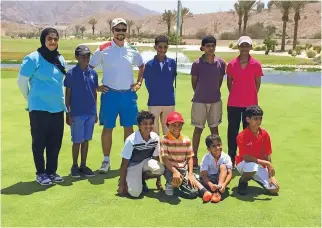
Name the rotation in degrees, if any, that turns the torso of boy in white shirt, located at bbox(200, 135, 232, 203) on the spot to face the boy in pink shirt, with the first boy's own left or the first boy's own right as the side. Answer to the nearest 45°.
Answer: approximately 180°

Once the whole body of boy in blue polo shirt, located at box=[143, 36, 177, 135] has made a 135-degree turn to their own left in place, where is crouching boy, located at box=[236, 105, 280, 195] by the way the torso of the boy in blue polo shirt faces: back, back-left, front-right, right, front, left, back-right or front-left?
right

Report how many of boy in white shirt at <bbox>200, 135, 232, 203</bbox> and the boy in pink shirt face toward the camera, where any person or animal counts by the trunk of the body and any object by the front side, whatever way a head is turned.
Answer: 2

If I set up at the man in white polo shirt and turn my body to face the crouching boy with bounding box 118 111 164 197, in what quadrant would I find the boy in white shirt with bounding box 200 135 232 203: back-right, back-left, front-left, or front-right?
front-left

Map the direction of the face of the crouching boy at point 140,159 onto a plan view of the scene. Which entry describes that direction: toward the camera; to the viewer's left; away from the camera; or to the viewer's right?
toward the camera

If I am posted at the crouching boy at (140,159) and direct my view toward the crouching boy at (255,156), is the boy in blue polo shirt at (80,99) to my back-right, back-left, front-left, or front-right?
back-left

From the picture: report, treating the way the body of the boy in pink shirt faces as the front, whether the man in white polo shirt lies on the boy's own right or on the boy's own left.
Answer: on the boy's own right

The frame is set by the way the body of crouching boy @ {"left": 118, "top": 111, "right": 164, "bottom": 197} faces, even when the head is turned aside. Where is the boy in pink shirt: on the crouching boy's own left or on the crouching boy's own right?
on the crouching boy's own left

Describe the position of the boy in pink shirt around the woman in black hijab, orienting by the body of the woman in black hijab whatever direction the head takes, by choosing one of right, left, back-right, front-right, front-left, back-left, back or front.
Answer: front-left

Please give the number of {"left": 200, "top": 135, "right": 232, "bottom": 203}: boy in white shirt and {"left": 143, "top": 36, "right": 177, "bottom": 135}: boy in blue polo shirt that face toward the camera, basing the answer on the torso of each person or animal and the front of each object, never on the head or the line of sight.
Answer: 2

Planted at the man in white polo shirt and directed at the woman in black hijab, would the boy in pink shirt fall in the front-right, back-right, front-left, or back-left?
back-left

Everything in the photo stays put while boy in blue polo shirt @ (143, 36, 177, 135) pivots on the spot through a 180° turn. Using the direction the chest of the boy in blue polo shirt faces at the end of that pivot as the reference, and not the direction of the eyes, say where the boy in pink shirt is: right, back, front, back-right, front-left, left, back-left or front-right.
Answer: right

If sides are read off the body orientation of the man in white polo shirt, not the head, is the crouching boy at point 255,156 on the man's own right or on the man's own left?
on the man's own left

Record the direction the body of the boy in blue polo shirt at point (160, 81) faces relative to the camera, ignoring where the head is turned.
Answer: toward the camera

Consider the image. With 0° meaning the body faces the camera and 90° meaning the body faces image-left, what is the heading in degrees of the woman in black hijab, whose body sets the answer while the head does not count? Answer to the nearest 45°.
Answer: approximately 315°

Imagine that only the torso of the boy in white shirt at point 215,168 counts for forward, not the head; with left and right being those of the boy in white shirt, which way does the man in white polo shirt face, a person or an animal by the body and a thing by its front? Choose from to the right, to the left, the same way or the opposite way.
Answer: the same way

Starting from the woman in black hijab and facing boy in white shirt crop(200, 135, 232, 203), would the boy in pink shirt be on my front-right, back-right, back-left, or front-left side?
front-left

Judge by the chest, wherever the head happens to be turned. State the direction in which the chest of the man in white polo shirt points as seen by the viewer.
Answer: toward the camera
